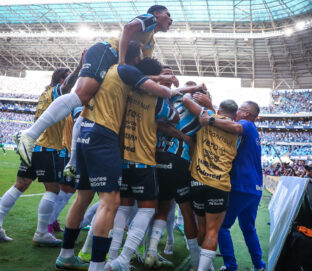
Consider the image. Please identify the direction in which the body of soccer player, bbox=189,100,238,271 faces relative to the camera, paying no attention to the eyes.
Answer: away from the camera

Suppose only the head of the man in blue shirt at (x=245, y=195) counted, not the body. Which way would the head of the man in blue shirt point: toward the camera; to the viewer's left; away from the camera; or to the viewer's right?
to the viewer's left

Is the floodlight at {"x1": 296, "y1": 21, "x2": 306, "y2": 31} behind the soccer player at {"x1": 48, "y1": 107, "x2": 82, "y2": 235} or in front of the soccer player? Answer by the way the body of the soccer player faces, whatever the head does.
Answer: in front

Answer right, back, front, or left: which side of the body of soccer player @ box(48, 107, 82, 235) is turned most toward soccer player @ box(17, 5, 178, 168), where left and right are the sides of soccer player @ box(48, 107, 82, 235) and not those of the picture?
right

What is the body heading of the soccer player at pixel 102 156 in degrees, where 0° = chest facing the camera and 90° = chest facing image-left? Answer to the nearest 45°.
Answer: approximately 225°

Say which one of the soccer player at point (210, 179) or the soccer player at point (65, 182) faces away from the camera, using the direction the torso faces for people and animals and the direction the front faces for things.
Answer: the soccer player at point (210, 179)

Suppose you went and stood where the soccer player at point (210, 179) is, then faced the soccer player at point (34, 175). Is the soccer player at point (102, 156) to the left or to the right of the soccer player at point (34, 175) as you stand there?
left

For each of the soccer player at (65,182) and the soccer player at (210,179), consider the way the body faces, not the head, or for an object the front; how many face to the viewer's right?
1

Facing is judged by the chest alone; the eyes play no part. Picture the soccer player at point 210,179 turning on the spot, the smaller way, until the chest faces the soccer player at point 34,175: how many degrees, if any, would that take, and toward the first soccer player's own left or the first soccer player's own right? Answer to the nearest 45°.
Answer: approximately 90° to the first soccer player's own left

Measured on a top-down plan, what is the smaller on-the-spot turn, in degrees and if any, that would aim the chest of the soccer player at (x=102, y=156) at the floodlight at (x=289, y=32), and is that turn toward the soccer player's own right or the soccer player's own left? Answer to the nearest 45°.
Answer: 0° — they already face it
